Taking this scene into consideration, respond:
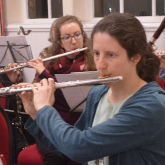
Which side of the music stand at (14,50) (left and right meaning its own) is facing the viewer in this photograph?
back

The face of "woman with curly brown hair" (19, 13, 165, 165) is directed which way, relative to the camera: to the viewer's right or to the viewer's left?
to the viewer's left

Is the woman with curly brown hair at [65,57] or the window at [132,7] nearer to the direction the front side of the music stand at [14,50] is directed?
the window

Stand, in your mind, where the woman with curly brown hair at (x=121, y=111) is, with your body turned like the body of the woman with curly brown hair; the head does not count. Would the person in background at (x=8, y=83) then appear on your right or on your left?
on your right

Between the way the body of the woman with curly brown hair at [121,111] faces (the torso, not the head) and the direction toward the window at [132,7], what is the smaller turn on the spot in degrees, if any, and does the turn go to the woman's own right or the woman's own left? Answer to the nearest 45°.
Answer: approximately 135° to the woman's own right

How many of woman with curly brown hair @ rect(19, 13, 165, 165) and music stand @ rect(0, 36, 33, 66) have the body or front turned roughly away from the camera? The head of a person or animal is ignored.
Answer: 1

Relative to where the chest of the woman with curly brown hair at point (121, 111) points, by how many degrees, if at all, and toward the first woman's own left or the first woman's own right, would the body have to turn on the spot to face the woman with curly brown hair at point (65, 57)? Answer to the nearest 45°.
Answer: approximately 135° to the first woman's own right

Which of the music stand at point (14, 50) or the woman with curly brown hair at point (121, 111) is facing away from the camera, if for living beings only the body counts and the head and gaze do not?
the music stand

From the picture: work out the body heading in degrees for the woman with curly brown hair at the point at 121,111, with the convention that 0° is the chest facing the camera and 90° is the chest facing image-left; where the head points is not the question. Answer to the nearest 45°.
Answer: approximately 45°

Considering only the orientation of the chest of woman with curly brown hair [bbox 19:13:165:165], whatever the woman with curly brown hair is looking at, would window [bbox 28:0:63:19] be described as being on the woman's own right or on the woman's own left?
on the woman's own right
